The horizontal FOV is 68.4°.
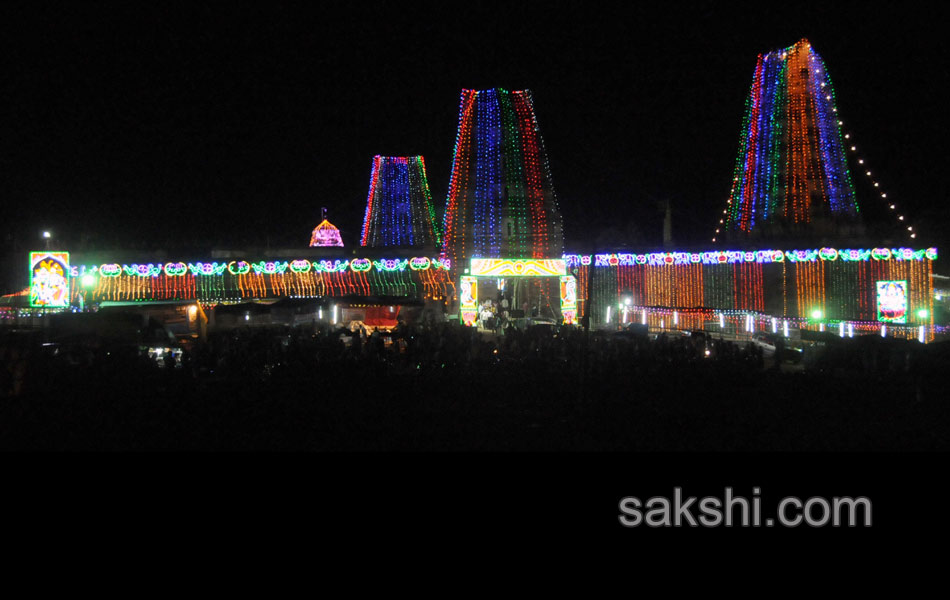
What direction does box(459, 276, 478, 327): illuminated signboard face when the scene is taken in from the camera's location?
facing the viewer

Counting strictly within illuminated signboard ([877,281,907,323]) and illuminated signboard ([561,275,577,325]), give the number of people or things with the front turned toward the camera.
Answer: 2

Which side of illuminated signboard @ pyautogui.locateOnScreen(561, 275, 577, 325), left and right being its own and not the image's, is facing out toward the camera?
front

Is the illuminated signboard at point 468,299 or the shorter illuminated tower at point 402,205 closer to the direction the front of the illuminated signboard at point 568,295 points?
the illuminated signboard

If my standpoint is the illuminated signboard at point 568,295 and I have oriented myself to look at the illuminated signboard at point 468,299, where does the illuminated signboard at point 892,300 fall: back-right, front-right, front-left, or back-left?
back-left

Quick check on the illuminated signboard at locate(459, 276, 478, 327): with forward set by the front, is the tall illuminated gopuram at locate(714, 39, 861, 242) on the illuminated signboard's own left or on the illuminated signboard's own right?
on the illuminated signboard's own left

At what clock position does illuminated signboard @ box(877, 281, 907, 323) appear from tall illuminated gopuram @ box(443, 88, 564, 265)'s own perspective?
The illuminated signboard is roughly at 9 o'clock from the tall illuminated gopuram.

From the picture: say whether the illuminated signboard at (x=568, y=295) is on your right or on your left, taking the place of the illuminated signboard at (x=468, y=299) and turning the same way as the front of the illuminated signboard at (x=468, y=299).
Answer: on your left

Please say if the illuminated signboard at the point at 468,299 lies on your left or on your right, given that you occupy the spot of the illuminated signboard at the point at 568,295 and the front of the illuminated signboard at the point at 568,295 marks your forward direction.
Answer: on your right

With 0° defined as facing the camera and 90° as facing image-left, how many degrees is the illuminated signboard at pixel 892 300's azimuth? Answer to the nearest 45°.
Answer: approximately 0°

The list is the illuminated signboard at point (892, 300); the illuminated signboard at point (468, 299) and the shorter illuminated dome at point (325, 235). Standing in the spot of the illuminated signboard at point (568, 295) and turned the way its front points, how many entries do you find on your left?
1

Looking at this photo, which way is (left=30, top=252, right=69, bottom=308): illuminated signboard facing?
toward the camera

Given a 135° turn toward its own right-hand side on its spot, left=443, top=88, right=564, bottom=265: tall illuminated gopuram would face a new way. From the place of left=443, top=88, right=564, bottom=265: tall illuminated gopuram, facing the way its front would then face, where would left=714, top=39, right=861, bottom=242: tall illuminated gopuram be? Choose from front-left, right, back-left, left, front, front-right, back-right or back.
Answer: back-right

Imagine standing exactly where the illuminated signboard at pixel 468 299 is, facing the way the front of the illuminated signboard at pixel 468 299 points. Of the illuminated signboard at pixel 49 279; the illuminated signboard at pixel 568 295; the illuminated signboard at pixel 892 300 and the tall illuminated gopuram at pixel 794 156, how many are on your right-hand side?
1
